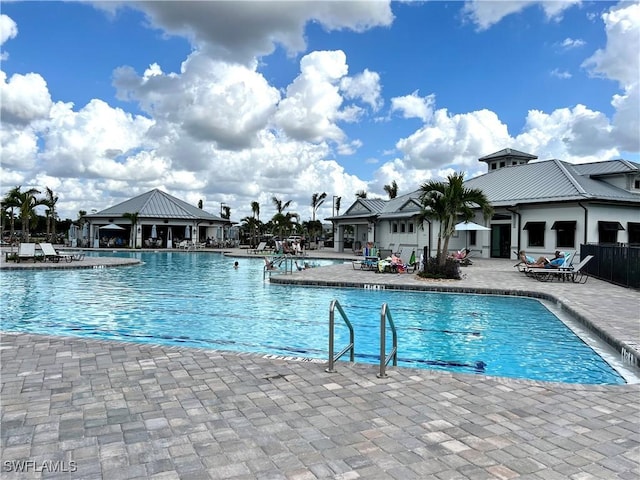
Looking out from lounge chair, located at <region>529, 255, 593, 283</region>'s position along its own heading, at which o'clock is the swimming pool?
The swimming pool is roughly at 10 o'clock from the lounge chair.

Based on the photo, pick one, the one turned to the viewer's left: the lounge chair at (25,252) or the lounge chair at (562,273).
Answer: the lounge chair at (562,273)

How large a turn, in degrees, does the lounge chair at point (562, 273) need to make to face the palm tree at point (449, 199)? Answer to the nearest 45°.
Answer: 0° — it already faces it

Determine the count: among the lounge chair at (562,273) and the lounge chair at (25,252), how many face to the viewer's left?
1

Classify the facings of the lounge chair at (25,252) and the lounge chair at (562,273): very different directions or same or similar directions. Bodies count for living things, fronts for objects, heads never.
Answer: very different directions

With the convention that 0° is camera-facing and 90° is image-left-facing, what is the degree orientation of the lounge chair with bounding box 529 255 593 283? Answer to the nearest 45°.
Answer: approximately 90°
